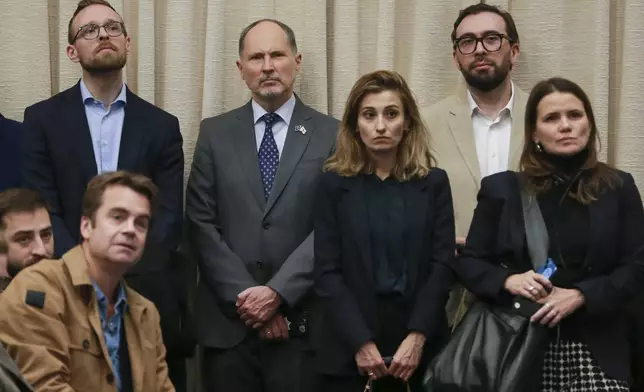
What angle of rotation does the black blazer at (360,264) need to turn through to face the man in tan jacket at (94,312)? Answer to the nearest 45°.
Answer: approximately 45° to its right

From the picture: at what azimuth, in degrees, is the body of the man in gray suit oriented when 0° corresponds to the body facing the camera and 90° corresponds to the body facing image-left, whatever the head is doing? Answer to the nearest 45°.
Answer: approximately 0°

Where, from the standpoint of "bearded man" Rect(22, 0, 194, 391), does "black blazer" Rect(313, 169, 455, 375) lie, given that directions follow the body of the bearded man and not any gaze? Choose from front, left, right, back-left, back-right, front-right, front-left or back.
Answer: front-left

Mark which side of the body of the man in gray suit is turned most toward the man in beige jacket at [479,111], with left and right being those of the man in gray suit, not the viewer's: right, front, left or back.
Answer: left

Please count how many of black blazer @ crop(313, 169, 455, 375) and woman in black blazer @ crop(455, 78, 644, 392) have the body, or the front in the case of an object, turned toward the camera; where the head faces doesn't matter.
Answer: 2

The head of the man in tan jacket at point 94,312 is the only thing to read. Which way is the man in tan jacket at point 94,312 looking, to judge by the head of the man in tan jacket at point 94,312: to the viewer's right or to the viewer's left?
to the viewer's right
